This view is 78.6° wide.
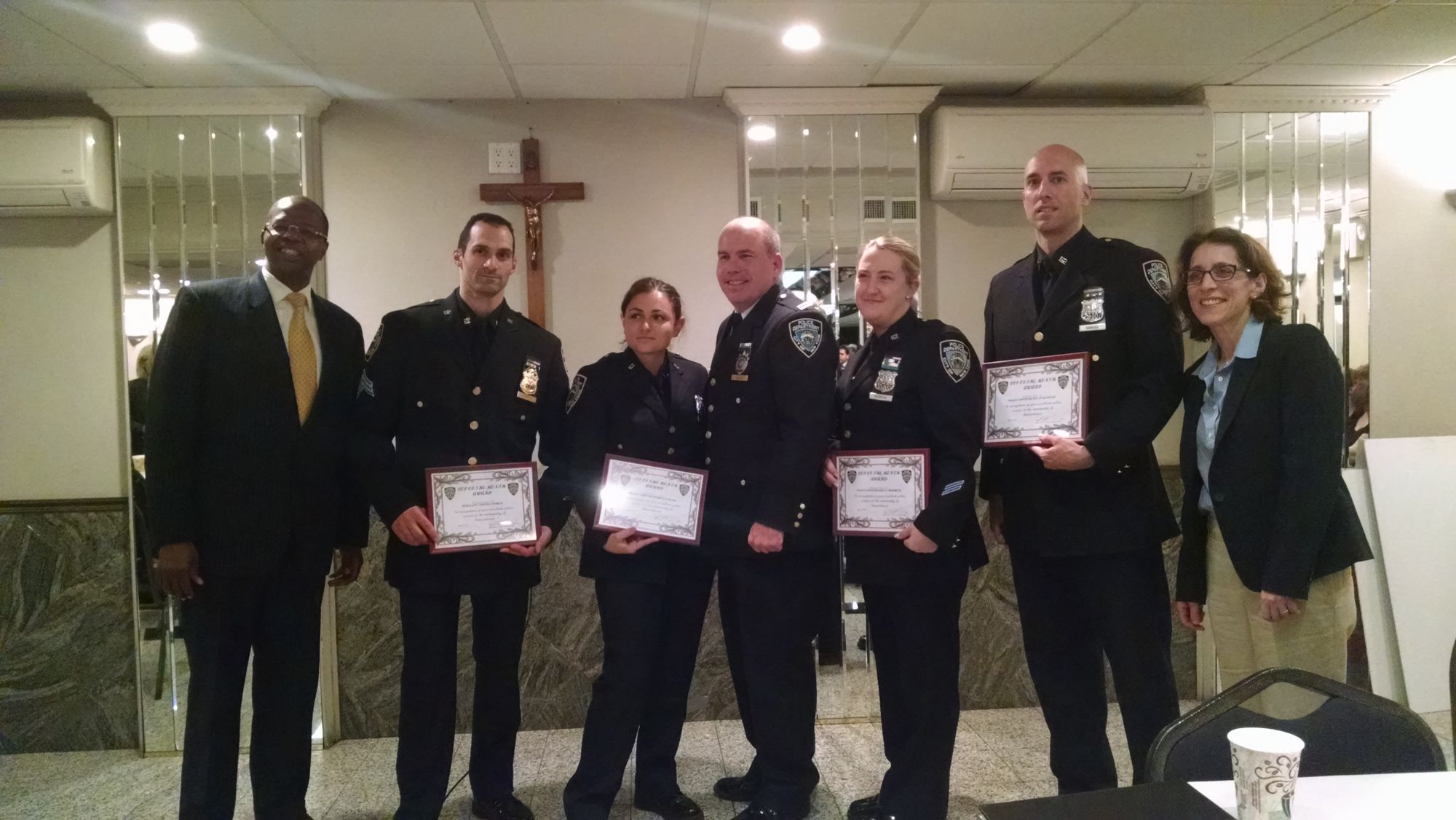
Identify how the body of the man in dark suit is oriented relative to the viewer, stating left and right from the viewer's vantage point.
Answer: facing the viewer and to the right of the viewer

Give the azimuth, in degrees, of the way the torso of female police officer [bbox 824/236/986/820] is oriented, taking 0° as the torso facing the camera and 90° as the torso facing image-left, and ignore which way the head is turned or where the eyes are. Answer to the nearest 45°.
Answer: approximately 45°

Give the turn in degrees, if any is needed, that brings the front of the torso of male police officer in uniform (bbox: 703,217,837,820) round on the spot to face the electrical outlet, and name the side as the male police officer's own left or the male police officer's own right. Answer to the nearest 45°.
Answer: approximately 90° to the male police officer's own right

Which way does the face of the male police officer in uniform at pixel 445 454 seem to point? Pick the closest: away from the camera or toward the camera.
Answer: toward the camera

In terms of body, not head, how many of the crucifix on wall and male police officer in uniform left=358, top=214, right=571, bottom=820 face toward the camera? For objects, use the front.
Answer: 2

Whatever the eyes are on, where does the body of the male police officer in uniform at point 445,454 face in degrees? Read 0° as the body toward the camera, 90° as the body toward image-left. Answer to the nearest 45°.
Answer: approximately 0°

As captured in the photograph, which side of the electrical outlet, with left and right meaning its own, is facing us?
front

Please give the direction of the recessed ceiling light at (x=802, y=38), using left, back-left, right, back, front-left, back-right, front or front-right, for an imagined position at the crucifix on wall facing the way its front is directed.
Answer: front-left

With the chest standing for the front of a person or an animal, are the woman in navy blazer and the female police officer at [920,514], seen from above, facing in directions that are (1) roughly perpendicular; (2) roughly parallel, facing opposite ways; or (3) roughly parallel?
roughly parallel

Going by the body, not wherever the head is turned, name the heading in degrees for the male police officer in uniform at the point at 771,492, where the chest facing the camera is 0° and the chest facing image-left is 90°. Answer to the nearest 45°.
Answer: approximately 45°

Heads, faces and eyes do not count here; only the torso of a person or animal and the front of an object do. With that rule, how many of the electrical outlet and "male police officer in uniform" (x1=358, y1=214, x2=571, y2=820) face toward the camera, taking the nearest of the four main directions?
2

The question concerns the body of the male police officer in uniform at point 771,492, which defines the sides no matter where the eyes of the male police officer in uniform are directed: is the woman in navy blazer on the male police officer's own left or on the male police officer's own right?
on the male police officer's own left
